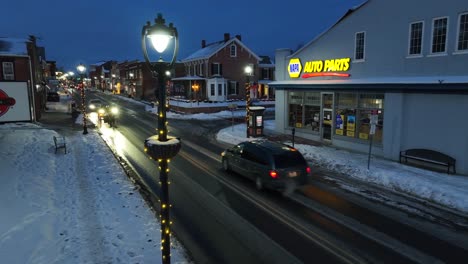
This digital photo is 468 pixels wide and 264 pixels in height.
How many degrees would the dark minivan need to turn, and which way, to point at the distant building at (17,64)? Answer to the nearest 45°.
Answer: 0° — it already faces it

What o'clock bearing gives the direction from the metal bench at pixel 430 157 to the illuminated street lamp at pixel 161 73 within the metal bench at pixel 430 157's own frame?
The illuminated street lamp is roughly at 11 o'clock from the metal bench.

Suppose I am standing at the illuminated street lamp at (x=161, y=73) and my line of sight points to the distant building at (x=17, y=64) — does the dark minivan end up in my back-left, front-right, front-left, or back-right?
front-right

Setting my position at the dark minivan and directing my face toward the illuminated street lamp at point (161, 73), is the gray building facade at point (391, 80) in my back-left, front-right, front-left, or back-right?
back-left

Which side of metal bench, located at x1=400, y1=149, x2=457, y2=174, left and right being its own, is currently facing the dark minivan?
front

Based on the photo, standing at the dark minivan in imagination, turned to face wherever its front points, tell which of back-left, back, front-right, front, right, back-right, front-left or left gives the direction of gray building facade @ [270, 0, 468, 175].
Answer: right

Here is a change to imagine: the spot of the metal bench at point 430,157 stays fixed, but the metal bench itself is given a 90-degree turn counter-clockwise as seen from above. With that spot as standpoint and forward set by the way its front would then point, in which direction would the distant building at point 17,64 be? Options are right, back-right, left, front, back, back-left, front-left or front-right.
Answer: back-right

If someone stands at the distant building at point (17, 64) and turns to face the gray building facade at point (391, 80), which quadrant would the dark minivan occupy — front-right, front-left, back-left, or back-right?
front-right

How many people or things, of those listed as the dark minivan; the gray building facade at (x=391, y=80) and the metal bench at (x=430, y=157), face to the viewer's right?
0

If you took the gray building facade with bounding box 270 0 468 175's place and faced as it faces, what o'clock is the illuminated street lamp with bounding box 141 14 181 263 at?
The illuminated street lamp is roughly at 11 o'clock from the gray building facade.

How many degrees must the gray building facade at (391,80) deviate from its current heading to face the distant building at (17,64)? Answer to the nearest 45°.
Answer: approximately 45° to its right

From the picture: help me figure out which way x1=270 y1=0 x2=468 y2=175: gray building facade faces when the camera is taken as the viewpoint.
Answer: facing the viewer and to the left of the viewer

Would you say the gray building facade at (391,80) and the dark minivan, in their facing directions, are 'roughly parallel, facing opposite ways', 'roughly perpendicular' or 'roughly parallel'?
roughly perpendicular

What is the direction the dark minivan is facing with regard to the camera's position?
facing away from the viewer and to the left of the viewer

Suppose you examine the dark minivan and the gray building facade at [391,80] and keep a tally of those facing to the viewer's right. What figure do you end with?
0
